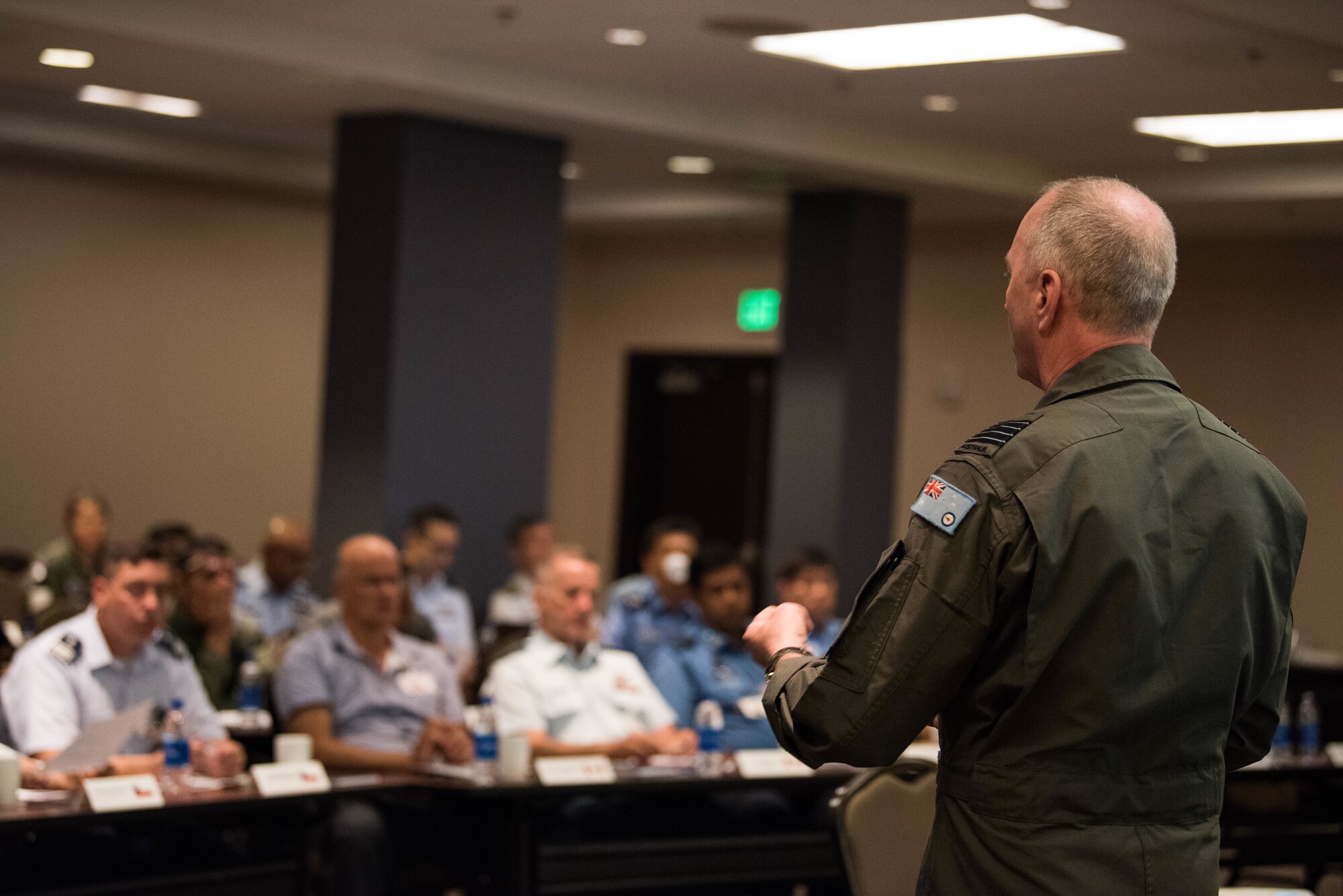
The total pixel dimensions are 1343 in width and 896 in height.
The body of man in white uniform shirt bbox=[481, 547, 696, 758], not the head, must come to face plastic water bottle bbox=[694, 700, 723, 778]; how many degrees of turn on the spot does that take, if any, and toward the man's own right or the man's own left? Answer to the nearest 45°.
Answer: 0° — they already face it

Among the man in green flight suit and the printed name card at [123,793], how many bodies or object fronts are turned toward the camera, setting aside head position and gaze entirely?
1

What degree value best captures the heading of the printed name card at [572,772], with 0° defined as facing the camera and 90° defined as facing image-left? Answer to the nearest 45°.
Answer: approximately 0°

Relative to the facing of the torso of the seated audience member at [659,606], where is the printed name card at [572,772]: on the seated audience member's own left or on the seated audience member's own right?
on the seated audience member's own right

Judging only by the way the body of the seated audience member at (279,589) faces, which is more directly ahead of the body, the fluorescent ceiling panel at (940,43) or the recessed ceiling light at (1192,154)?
the fluorescent ceiling panel

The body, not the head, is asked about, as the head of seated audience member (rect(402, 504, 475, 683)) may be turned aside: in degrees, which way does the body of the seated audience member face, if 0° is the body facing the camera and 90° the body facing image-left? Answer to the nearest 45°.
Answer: approximately 315°

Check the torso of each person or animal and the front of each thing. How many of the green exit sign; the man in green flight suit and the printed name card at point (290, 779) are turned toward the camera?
2

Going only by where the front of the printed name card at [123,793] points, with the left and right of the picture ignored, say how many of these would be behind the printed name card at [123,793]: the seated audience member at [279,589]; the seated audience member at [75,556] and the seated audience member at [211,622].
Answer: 3

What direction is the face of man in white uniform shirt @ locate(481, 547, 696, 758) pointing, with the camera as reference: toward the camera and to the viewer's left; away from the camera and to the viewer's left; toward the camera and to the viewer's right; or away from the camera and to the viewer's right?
toward the camera and to the viewer's right

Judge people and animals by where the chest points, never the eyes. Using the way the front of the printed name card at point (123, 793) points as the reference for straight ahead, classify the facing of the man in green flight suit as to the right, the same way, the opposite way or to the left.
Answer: the opposite way
